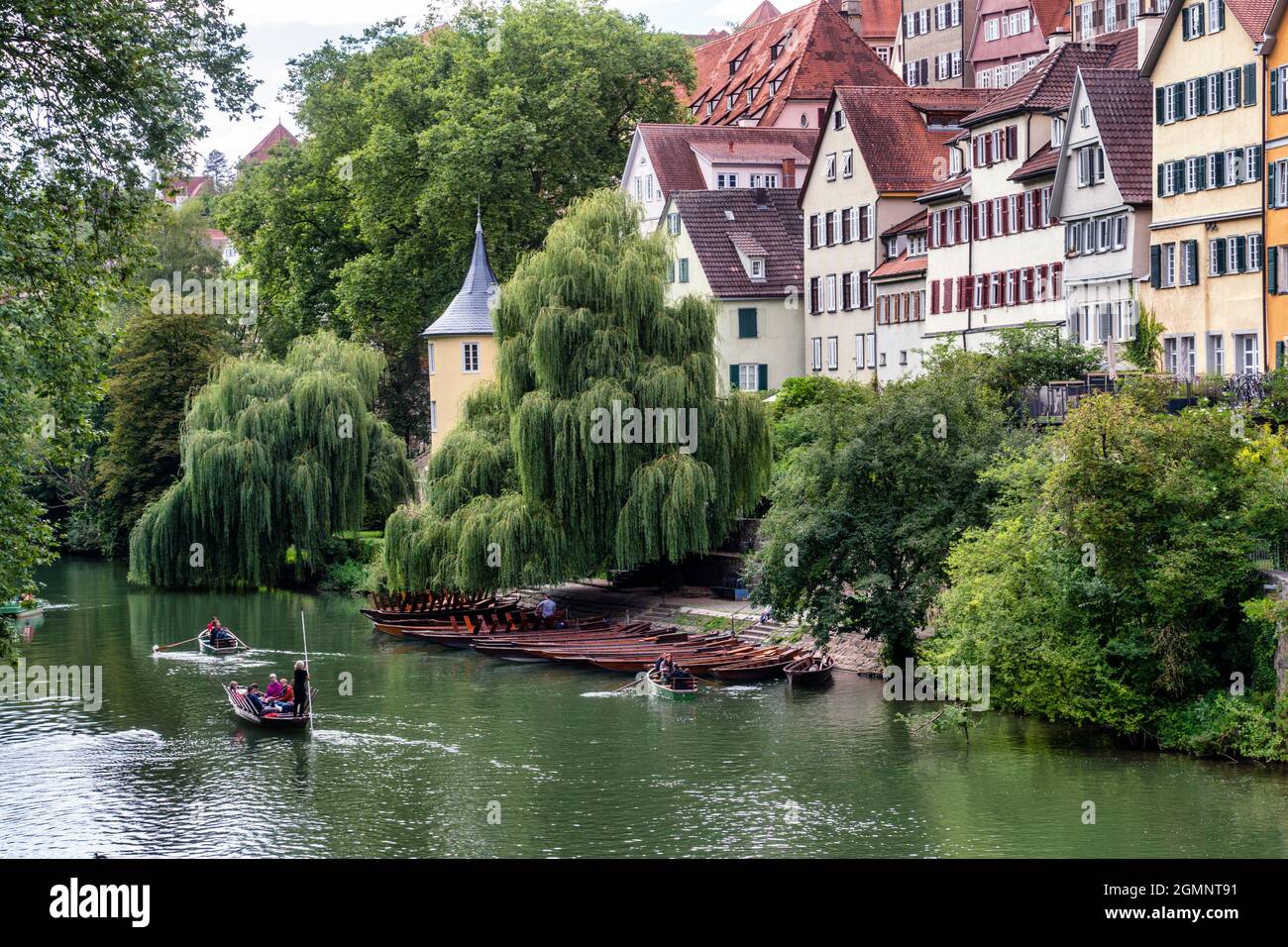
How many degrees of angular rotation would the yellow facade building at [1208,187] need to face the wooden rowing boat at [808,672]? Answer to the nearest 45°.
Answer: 0° — it already faces it

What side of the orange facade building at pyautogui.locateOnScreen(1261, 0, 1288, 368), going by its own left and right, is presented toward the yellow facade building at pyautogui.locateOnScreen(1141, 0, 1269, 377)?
right

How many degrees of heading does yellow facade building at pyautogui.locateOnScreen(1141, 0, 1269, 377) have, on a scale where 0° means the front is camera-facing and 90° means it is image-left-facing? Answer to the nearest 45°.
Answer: approximately 45°

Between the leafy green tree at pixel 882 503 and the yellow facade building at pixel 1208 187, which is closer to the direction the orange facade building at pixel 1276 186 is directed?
the leafy green tree

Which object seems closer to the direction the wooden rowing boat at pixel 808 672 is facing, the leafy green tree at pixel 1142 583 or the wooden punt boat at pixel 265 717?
the wooden punt boat

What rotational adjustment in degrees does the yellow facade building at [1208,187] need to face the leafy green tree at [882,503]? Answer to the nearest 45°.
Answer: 0° — it already faces it

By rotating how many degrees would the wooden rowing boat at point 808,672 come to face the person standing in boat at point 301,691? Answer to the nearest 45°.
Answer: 0° — it already faces them

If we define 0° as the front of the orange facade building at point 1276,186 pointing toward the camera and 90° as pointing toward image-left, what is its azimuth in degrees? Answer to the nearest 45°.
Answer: approximately 45°

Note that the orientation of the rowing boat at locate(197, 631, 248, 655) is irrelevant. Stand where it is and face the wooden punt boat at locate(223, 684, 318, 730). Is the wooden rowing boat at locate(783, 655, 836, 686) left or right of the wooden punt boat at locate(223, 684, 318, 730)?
left
